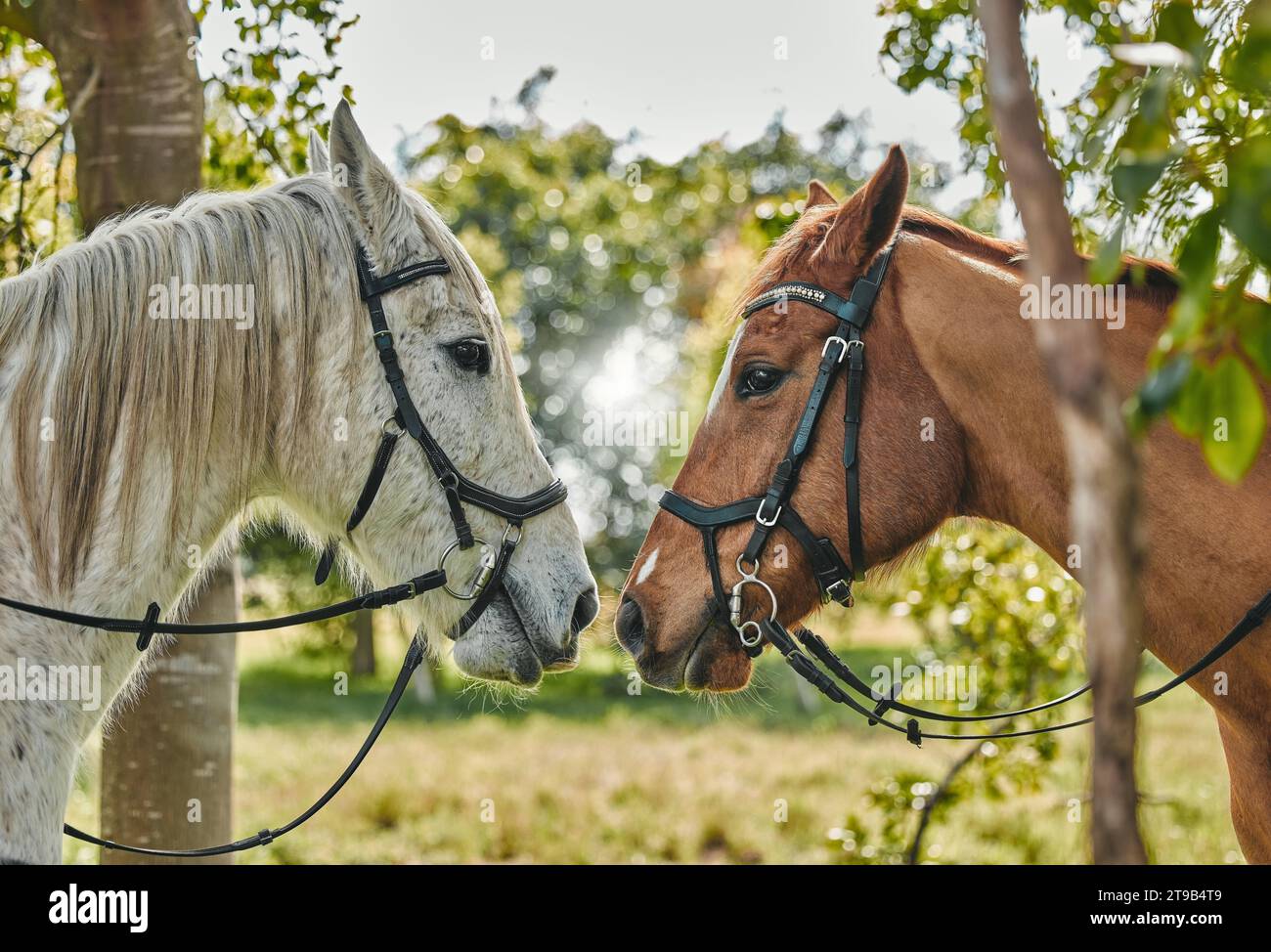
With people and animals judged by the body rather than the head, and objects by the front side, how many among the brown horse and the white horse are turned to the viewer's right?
1

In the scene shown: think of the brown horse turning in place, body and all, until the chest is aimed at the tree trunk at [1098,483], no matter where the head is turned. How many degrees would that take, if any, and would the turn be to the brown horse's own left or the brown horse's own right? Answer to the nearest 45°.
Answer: approximately 90° to the brown horse's own left

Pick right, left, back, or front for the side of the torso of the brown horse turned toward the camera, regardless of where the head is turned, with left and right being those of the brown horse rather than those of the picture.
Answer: left

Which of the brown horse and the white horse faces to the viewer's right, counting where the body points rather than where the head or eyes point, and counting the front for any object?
the white horse

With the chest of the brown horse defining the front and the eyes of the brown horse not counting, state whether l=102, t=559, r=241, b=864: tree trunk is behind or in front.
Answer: in front

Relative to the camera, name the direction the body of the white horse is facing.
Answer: to the viewer's right

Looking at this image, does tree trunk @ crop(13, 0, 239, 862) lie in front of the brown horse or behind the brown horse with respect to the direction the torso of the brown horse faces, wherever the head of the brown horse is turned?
in front
